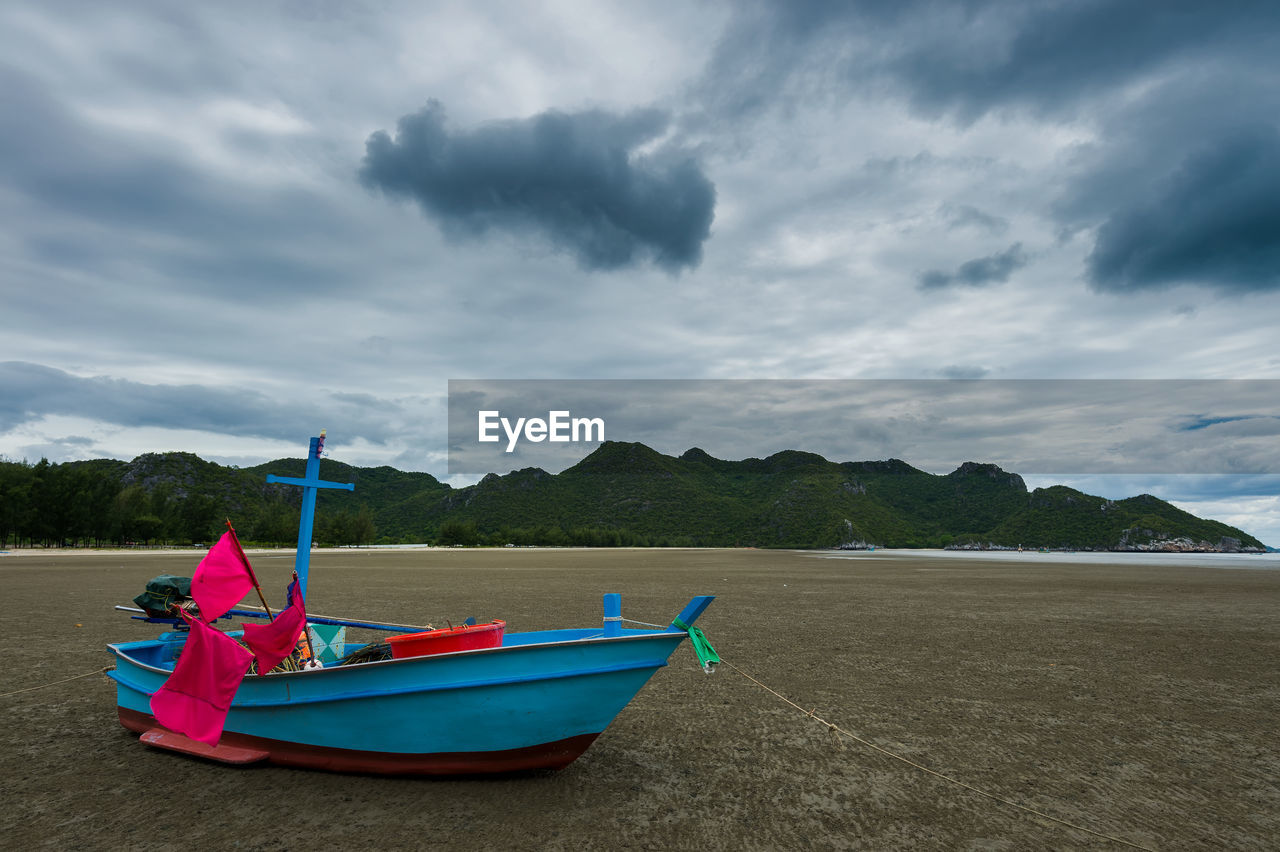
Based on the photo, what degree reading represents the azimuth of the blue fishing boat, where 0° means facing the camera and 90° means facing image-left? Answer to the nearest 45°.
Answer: approximately 270°

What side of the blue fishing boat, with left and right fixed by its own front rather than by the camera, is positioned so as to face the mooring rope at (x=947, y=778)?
front

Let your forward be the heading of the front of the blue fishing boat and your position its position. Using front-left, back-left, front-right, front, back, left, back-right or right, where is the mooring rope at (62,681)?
back-left
